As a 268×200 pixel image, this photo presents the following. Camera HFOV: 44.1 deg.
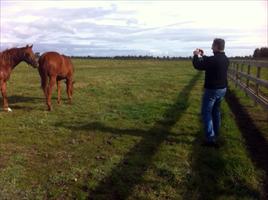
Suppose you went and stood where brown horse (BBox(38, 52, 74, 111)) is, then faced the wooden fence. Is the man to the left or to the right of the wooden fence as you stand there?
right

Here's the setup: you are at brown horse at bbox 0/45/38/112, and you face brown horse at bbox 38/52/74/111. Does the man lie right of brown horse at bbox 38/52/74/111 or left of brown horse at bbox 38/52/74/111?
right

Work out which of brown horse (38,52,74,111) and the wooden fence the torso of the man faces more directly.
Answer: the brown horse

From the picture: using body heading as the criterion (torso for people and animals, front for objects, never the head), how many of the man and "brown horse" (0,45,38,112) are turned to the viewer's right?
1

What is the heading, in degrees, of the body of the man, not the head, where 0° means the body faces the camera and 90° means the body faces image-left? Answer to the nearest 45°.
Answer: approximately 135°

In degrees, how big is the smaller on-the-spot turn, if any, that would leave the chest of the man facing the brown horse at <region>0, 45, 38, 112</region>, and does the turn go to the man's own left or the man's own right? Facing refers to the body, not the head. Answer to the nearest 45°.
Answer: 0° — they already face it

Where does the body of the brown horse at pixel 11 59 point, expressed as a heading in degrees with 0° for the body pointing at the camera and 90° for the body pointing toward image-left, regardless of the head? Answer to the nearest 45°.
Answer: approximately 270°
